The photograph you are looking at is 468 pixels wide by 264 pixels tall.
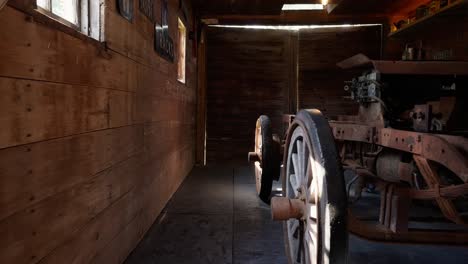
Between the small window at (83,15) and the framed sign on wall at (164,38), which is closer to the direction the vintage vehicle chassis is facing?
the small window

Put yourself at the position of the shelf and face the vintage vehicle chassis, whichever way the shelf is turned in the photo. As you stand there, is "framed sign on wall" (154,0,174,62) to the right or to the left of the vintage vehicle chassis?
right

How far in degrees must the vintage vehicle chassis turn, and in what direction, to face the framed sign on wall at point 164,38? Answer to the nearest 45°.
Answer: approximately 135° to its right

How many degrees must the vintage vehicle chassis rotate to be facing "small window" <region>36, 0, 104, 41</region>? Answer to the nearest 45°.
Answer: approximately 90° to its right

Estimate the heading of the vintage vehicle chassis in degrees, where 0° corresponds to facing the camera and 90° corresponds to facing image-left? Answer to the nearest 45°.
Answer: approximately 0°
